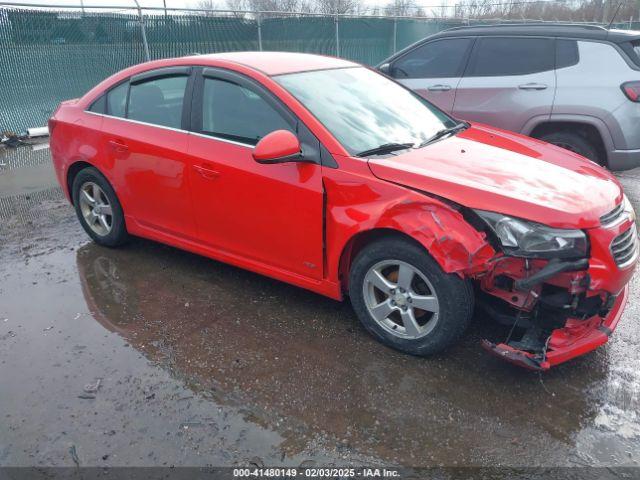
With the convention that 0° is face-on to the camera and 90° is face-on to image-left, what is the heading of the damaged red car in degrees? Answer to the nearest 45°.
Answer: approximately 315°

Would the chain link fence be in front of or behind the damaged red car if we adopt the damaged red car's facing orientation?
behind

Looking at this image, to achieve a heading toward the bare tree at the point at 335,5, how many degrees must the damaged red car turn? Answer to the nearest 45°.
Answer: approximately 135° to its left

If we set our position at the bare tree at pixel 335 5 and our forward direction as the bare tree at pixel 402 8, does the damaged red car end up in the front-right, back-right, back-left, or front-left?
front-right

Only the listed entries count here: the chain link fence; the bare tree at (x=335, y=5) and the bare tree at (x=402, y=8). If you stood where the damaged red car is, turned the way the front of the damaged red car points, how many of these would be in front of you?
0

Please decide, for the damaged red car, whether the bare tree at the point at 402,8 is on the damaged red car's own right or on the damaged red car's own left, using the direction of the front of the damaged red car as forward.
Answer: on the damaged red car's own left
